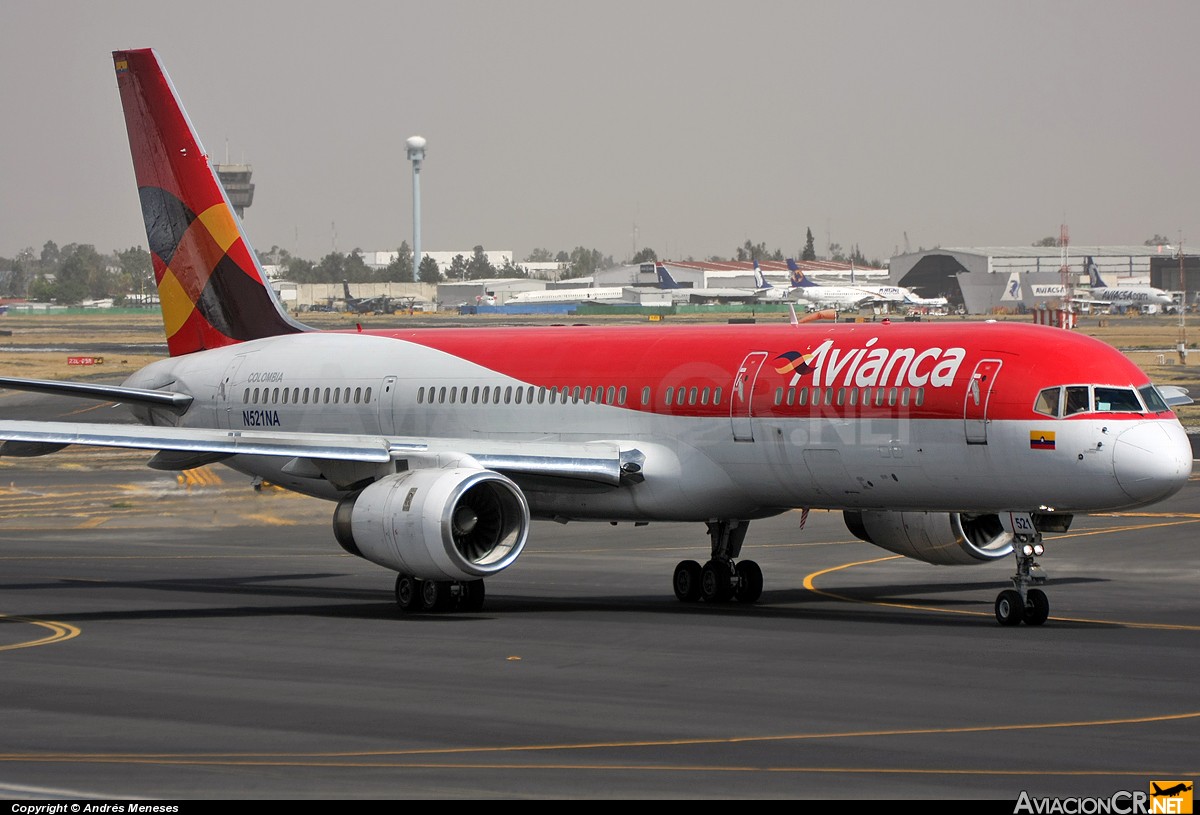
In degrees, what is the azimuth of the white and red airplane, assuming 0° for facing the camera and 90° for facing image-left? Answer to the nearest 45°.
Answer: approximately 315°
